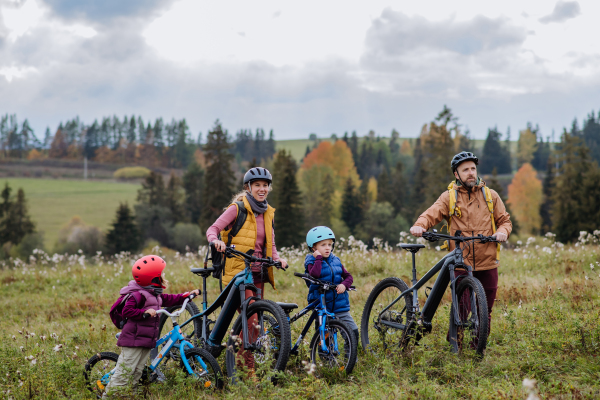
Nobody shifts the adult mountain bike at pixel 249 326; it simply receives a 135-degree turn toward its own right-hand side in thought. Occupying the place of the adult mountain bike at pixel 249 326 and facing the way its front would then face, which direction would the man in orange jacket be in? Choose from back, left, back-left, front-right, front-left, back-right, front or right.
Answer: back

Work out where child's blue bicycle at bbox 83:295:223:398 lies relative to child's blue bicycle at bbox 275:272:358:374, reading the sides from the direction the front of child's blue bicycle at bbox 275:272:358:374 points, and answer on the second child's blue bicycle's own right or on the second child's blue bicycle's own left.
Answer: on the second child's blue bicycle's own right

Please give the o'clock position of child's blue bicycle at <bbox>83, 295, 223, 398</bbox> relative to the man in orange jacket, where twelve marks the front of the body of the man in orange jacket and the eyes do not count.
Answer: The child's blue bicycle is roughly at 2 o'clock from the man in orange jacket.

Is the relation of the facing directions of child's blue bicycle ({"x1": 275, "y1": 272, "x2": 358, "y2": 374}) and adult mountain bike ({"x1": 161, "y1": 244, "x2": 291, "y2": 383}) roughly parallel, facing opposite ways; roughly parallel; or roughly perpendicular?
roughly parallel

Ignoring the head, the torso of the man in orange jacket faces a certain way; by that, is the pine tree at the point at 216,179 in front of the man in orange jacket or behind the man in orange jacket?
behind

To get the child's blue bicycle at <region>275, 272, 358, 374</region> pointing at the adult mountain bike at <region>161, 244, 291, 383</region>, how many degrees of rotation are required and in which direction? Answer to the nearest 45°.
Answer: approximately 135° to its right

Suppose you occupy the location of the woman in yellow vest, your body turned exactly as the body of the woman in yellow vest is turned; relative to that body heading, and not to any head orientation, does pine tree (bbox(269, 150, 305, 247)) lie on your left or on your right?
on your left

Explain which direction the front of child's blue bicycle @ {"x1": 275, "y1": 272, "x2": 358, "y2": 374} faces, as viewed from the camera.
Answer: facing the viewer and to the right of the viewer

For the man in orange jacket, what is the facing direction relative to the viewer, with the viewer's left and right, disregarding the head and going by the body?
facing the viewer

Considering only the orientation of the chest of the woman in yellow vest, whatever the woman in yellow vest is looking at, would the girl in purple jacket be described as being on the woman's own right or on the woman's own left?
on the woman's own right

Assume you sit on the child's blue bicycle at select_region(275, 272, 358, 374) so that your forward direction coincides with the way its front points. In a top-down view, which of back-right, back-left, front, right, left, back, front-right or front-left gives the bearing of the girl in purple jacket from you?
back-right

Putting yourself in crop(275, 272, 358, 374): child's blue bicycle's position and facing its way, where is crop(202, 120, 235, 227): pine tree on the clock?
The pine tree is roughly at 7 o'clock from the child's blue bicycle.

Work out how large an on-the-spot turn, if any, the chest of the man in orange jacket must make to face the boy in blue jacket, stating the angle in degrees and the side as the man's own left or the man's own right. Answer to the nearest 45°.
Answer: approximately 90° to the man's own right

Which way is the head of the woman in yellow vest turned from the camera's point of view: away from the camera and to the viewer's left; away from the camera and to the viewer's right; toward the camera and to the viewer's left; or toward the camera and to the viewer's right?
toward the camera and to the viewer's right
